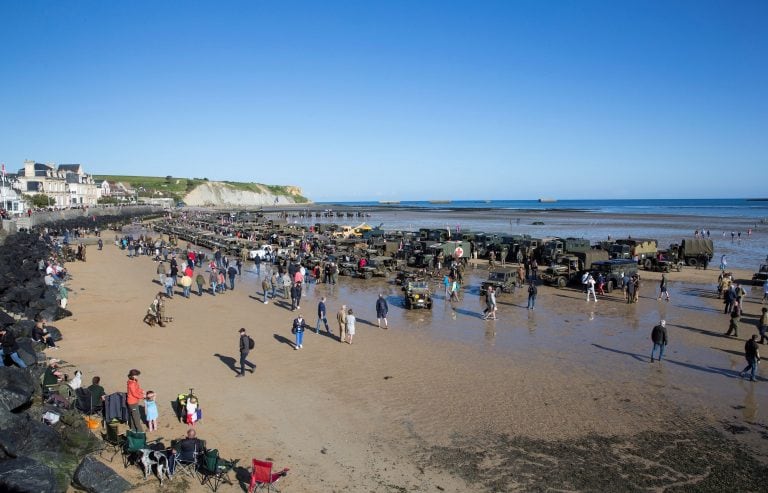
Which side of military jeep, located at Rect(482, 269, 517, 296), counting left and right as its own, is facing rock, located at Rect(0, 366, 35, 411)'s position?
front

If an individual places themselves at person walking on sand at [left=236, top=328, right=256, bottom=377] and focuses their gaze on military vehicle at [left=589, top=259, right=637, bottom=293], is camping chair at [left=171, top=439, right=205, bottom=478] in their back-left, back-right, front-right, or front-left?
back-right

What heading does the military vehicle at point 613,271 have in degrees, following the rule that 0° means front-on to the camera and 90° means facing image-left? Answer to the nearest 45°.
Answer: approximately 45°

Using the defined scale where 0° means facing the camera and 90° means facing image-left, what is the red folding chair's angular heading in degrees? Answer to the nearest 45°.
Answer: approximately 225°

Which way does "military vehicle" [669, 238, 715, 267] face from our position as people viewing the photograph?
facing to the left of the viewer

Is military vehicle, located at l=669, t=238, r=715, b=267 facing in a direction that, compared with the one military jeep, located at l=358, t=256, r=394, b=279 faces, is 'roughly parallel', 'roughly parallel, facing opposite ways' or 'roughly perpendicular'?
roughly parallel

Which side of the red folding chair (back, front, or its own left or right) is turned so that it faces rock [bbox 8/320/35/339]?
left

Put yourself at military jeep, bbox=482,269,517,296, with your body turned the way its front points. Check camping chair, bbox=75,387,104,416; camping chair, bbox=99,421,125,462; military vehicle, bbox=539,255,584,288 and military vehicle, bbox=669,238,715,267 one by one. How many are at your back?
2

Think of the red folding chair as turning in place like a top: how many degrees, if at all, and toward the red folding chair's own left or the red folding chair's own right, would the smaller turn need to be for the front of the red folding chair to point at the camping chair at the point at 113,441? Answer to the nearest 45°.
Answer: approximately 90° to the red folding chair's own left

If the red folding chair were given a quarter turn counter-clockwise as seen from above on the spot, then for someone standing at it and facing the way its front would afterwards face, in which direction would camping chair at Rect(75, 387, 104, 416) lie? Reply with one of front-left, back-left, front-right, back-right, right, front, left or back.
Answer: front

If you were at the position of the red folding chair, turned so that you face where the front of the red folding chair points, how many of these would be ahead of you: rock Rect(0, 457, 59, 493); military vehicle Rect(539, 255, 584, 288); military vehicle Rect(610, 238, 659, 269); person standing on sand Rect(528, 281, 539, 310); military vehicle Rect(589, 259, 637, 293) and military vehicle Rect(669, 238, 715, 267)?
5
